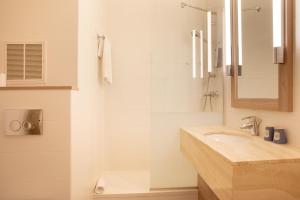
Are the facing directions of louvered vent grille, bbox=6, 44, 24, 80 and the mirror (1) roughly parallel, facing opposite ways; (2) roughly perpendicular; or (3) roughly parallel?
roughly perpendicular

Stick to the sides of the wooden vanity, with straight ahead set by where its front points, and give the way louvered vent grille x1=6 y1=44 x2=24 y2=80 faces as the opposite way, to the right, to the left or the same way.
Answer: to the left

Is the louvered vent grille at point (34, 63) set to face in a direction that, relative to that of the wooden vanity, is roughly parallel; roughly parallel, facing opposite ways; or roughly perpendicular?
roughly perpendicular

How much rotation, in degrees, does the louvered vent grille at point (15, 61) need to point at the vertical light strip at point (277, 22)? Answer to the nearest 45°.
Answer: approximately 45° to its left

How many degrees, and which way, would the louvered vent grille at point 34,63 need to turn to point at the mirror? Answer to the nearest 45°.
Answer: approximately 45° to its left

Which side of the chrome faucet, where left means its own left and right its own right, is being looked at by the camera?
left

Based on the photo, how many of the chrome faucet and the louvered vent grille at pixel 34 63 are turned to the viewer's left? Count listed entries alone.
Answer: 1

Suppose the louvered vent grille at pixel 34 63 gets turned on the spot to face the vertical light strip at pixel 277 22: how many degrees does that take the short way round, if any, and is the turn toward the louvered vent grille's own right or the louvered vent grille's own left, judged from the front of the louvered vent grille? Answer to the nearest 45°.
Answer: approximately 45° to the louvered vent grille's own left
